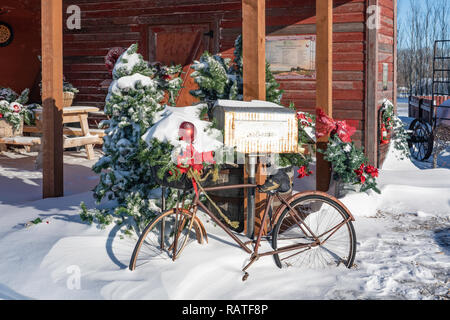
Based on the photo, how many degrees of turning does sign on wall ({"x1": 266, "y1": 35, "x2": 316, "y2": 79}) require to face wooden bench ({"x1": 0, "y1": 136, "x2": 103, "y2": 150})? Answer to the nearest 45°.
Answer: approximately 90° to its right

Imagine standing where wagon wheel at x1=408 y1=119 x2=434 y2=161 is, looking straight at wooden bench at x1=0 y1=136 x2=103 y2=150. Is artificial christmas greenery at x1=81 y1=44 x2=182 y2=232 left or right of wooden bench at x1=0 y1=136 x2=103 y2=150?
left

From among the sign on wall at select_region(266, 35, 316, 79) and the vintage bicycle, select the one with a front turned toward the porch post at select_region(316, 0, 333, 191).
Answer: the sign on wall

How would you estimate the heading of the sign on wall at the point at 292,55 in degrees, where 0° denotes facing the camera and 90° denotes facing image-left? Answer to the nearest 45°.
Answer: approximately 0°

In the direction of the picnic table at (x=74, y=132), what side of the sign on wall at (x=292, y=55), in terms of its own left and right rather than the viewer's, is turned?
right
